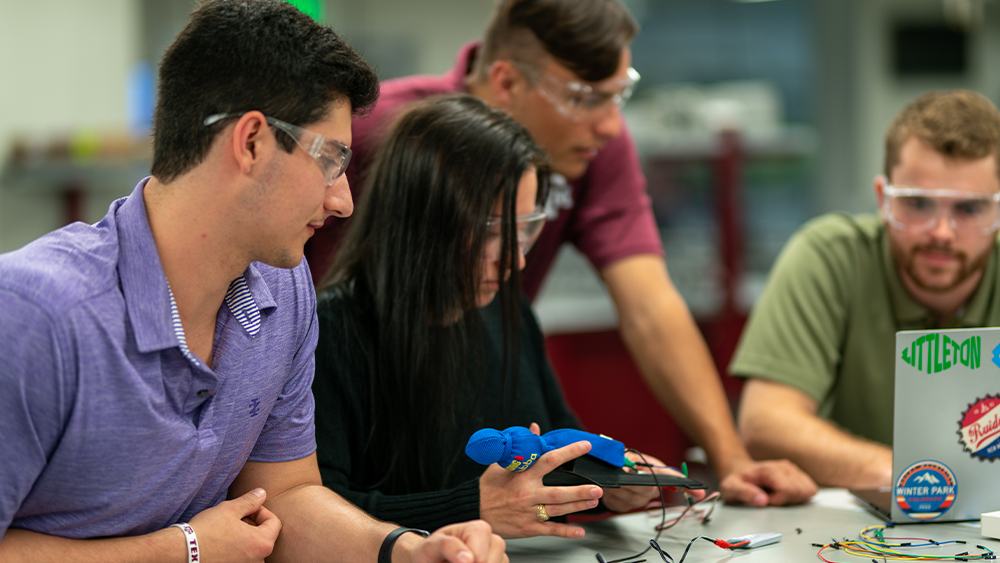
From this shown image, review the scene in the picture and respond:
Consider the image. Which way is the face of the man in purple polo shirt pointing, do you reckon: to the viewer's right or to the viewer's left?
to the viewer's right

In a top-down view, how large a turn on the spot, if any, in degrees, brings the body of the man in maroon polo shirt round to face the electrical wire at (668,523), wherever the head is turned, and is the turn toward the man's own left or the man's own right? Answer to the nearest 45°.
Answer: approximately 45° to the man's own right

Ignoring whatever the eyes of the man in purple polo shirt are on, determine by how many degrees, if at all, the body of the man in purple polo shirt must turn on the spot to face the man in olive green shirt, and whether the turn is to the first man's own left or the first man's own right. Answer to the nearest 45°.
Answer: approximately 90° to the first man's own left

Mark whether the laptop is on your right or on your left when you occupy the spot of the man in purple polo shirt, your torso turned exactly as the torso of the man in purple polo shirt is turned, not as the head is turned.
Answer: on your left
